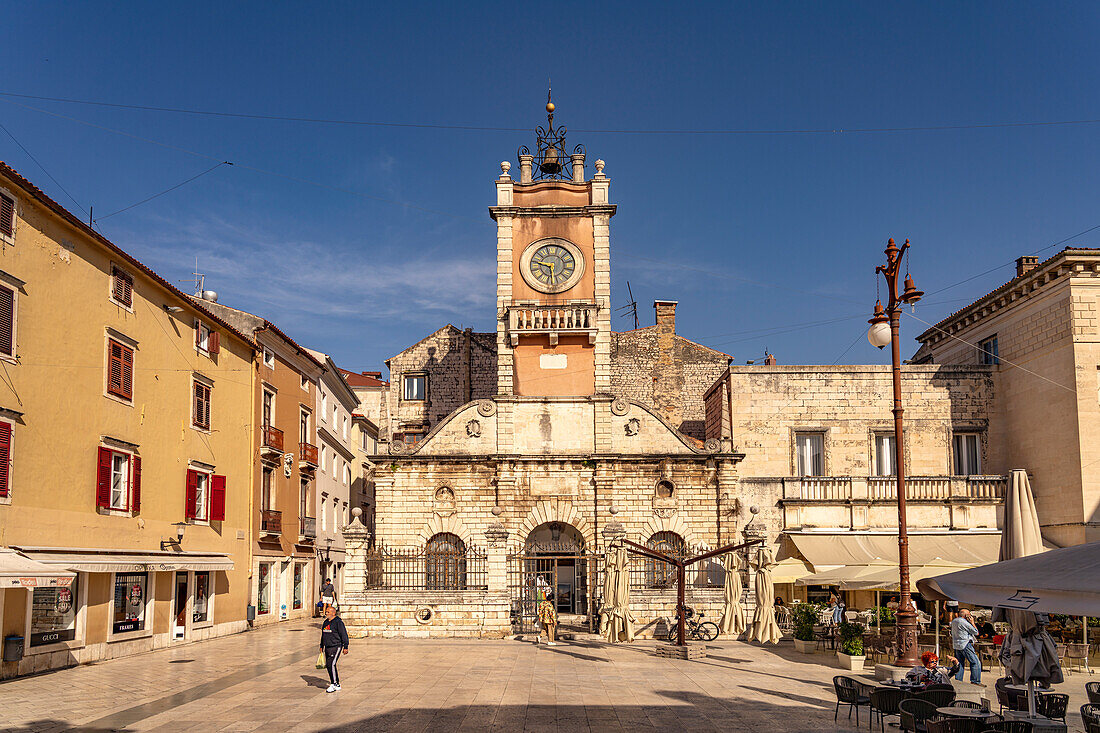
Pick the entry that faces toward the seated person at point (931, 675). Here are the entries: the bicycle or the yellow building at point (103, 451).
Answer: the yellow building

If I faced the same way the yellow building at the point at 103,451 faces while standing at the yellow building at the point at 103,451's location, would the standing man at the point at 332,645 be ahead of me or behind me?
ahead

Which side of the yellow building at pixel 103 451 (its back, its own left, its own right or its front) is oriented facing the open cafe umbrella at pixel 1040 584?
front

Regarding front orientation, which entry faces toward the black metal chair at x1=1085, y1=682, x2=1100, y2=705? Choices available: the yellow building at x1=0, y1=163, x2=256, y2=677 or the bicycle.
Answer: the yellow building

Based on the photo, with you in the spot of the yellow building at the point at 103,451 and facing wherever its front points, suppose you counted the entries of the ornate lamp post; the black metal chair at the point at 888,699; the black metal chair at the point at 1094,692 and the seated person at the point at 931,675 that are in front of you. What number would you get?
4

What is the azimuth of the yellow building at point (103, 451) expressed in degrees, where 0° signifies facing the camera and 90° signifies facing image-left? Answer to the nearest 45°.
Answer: approximately 315°

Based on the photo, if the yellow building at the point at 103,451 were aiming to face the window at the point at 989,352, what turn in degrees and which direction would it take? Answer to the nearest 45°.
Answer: approximately 45° to its left
